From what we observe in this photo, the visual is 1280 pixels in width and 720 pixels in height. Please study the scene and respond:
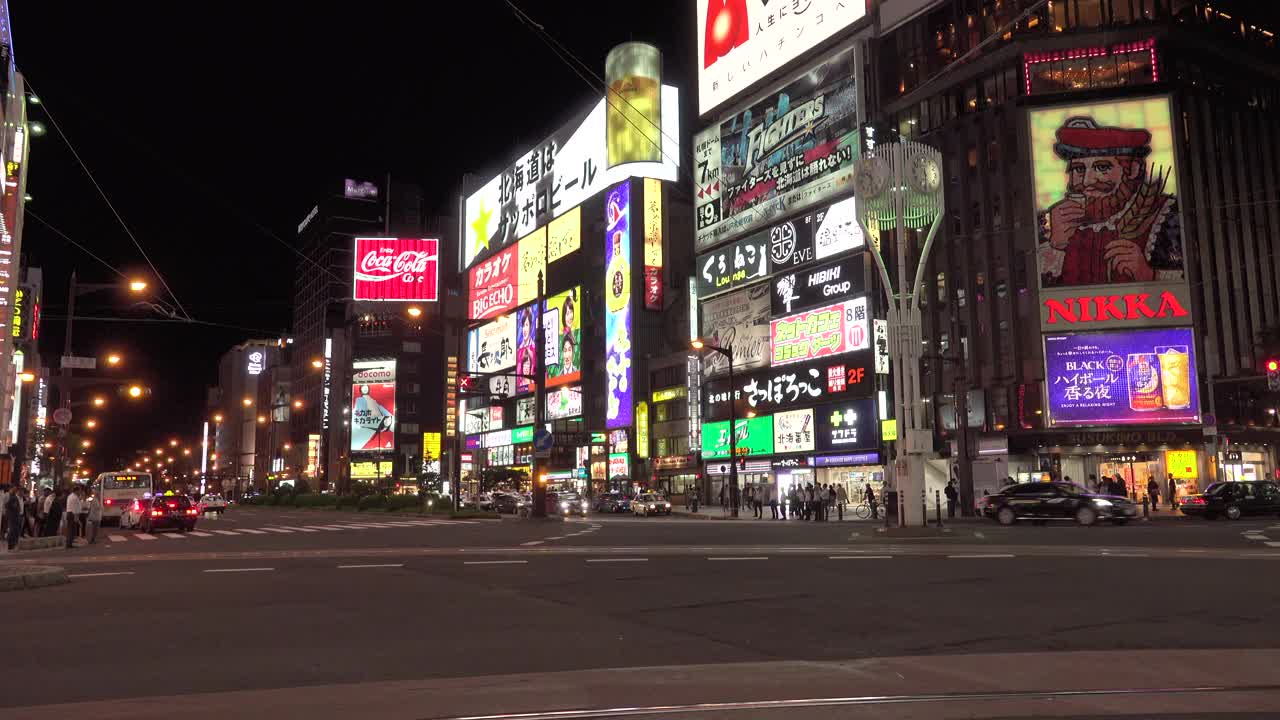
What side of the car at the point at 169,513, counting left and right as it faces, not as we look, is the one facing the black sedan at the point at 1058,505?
right

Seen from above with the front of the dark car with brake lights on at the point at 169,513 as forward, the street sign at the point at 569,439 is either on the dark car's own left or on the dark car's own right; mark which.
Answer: on the dark car's own right
